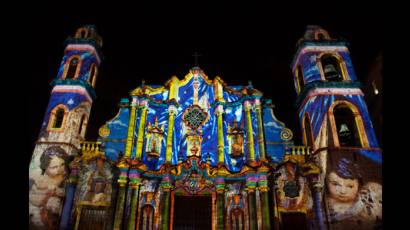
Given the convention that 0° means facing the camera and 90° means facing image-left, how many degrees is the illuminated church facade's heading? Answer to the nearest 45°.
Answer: approximately 0°
